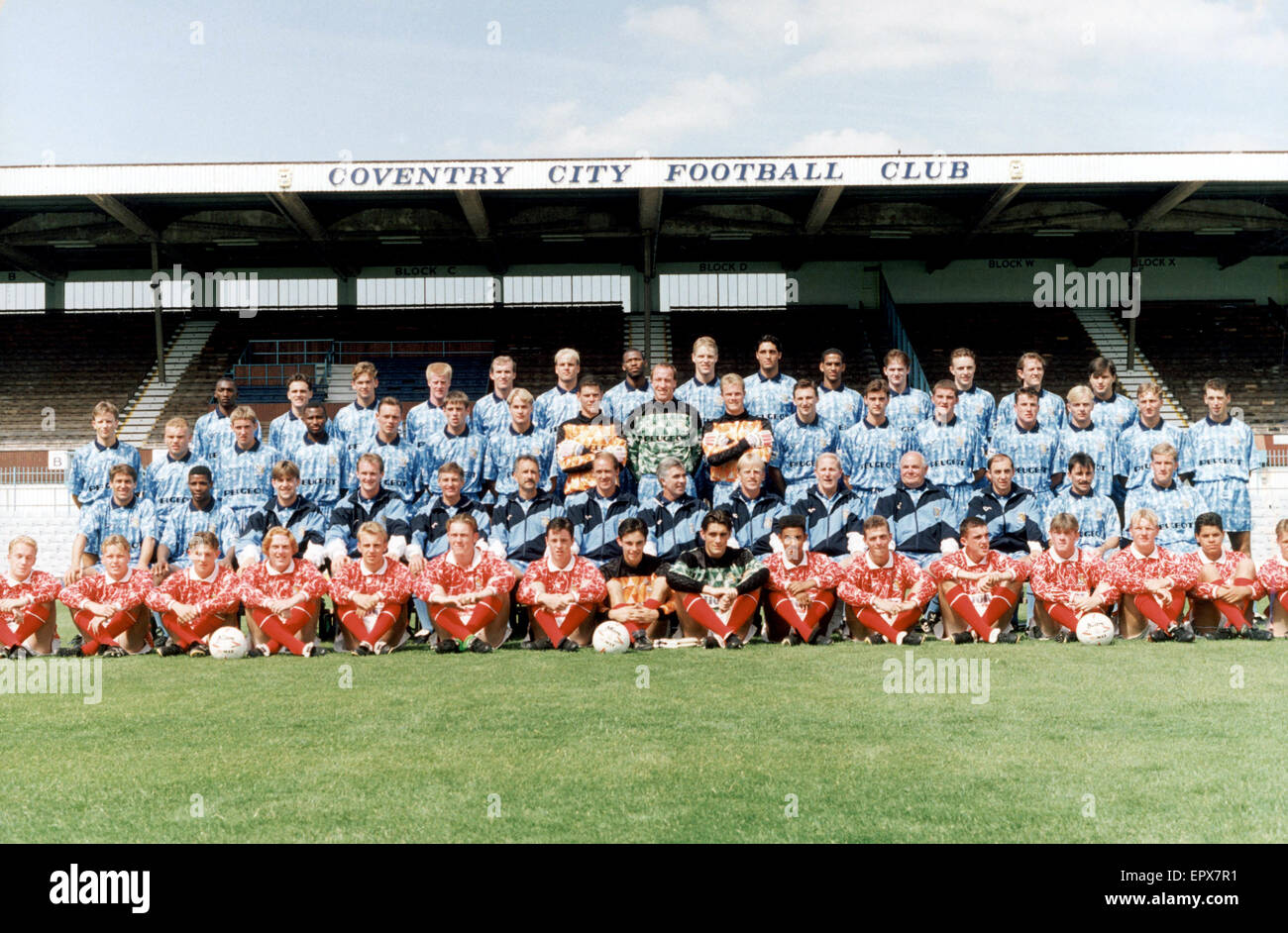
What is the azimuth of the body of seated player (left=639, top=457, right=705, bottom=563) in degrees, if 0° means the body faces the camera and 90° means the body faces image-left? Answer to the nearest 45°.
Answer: approximately 0°

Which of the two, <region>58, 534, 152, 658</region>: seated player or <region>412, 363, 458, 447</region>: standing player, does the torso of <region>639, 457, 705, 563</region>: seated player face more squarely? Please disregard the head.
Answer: the seated player

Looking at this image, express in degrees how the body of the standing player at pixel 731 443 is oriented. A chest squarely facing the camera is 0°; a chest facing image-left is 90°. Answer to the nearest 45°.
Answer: approximately 0°

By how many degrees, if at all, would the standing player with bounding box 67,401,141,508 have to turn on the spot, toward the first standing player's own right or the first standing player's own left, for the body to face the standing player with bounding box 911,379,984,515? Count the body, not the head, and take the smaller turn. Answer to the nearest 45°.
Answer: approximately 45° to the first standing player's own left

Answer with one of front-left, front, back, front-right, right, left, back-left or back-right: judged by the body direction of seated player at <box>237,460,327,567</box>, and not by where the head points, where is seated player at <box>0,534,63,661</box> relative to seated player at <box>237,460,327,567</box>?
right

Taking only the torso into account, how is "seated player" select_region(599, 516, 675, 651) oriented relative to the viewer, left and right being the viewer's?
facing the viewer

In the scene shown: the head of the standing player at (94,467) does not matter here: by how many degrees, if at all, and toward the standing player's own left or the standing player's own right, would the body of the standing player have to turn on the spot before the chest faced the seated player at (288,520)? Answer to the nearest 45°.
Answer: approximately 45° to the standing player's own left

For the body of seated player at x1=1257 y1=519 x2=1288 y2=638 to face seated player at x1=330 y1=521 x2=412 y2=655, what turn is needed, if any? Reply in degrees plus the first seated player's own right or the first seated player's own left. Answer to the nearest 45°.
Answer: approximately 45° to the first seated player's own right

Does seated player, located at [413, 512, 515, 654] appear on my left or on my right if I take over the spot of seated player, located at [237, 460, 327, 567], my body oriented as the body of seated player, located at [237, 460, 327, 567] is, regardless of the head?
on my left

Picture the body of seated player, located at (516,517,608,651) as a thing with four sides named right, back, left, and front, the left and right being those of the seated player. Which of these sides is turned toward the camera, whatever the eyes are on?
front

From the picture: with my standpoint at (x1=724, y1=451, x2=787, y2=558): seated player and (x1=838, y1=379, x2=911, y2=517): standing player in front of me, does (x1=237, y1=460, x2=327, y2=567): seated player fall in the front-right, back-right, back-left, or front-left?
back-left

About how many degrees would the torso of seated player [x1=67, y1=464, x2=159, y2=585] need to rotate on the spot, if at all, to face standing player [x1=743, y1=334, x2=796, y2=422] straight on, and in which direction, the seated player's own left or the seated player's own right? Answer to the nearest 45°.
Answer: approximately 90° to the seated player's own left

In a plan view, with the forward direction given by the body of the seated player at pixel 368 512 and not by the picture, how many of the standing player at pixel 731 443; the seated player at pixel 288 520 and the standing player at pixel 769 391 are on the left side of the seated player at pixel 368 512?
2

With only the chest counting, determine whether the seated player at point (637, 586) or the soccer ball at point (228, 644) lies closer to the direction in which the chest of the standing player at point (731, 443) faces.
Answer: the seated player

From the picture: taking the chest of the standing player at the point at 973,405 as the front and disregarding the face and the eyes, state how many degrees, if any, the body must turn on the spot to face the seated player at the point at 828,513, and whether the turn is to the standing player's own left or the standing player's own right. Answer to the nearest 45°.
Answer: approximately 45° to the standing player's own right

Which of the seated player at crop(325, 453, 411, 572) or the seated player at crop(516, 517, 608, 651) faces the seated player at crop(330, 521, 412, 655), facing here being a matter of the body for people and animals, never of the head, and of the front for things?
the seated player at crop(325, 453, 411, 572)
